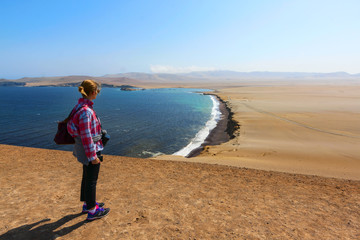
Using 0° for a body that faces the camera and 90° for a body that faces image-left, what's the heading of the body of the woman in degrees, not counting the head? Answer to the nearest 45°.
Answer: approximately 270°

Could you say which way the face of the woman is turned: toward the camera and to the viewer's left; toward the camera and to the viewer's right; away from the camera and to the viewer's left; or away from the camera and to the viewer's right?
away from the camera and to the viewer's right
